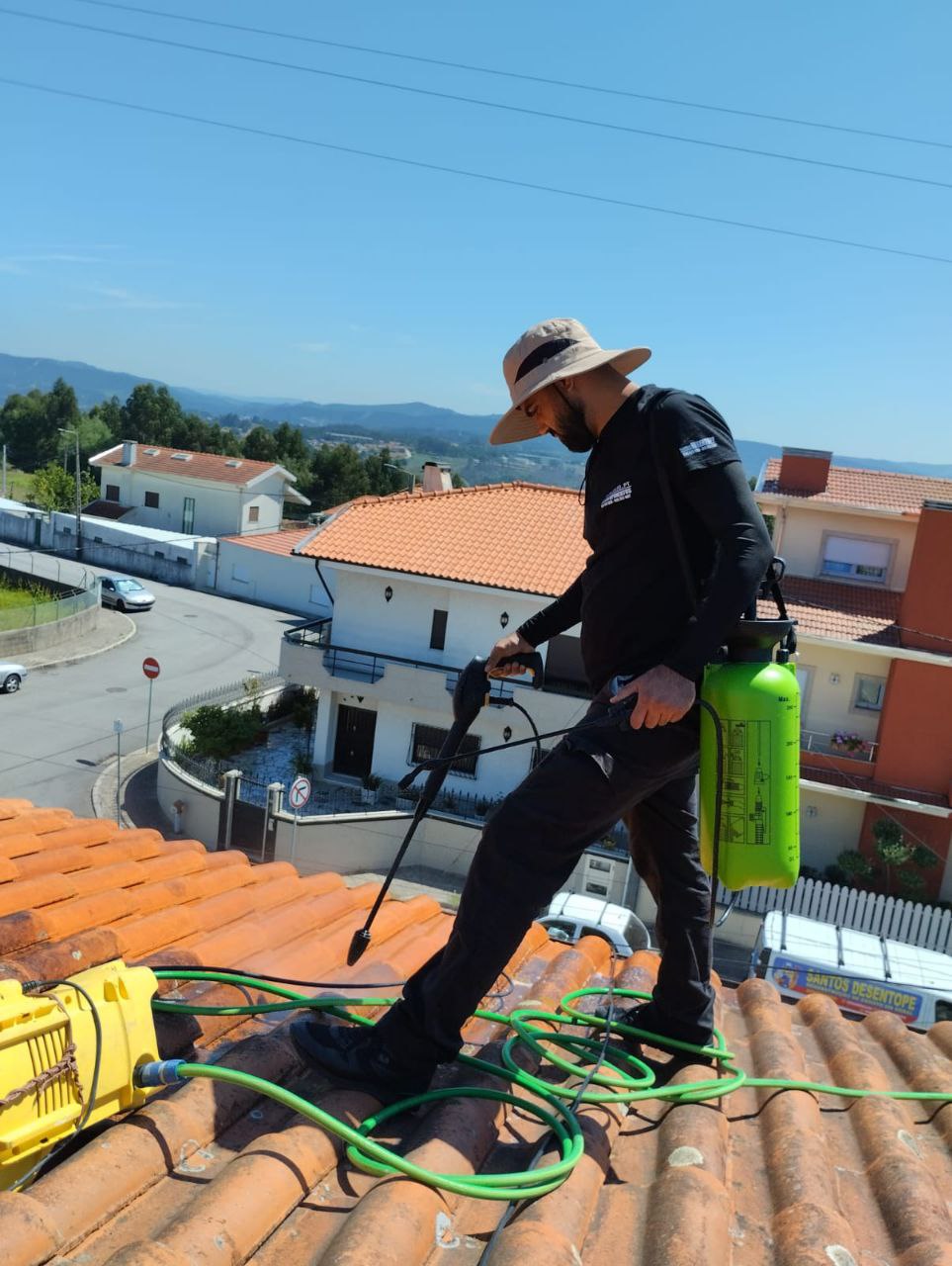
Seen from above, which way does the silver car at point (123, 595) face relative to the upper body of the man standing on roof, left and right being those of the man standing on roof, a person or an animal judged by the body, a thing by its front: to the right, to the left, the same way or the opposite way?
the opposite way

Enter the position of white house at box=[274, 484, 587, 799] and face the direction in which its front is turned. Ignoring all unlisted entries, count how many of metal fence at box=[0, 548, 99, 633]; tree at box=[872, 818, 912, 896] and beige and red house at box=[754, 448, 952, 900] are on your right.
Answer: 1

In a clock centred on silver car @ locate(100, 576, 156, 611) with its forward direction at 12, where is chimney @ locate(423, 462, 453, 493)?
The chimney is roughly at 12 o'clock from the silver car.

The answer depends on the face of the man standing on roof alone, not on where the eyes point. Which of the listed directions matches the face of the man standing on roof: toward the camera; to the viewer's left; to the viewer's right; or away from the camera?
to the viewer's left

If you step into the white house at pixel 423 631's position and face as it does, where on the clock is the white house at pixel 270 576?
the white house at pixel 270 576 is roughly at 4 o'clock from the white house at pixel 423 631.

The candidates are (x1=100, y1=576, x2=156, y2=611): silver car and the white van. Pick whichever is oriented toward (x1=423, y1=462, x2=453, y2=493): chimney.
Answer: the silver car

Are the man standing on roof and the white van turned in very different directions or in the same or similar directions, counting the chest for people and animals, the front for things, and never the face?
very different directions

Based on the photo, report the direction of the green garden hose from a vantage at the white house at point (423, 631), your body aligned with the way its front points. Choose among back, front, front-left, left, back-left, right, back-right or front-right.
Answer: front-left
